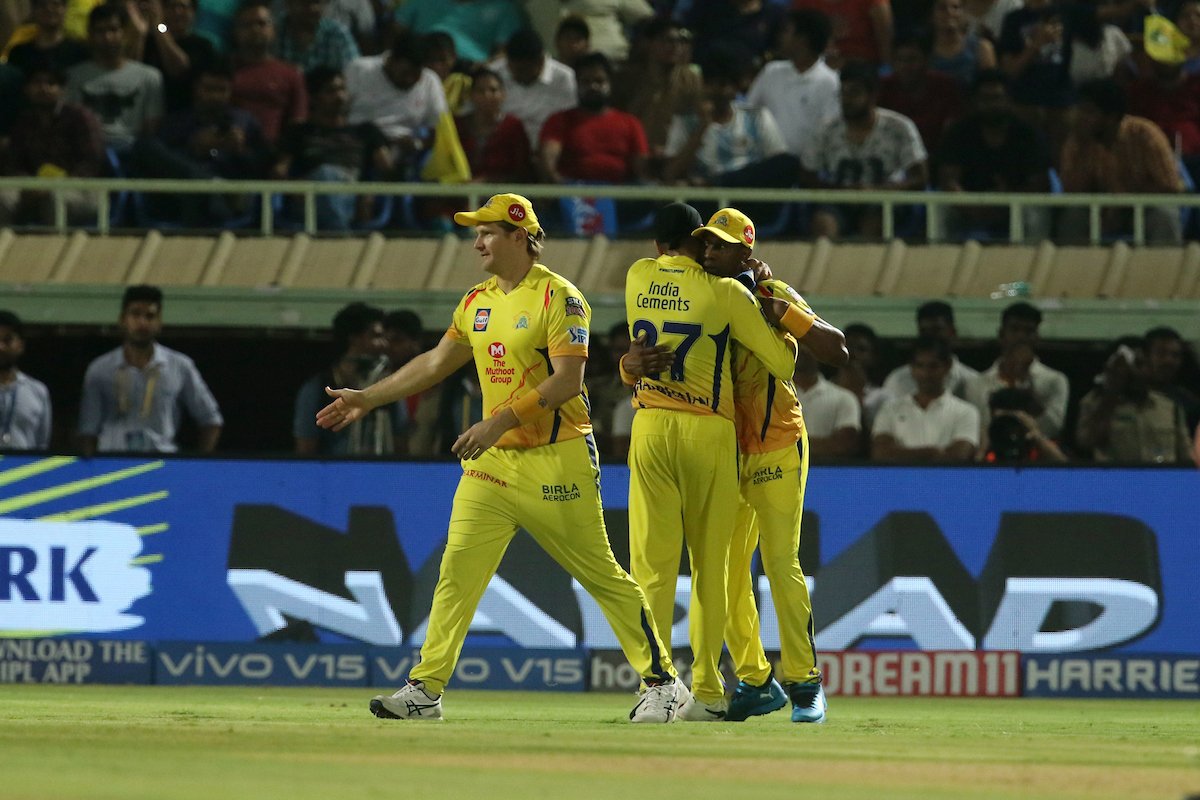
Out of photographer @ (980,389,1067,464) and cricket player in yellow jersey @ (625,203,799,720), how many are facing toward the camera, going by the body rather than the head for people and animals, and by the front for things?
1

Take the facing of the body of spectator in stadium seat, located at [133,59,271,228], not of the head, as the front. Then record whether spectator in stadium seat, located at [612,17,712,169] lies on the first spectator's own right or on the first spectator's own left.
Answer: on the first spectator's own left

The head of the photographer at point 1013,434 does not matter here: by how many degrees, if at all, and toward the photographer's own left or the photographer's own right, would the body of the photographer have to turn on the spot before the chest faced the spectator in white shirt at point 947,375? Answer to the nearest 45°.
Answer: approximately 135° to the photographer's own right

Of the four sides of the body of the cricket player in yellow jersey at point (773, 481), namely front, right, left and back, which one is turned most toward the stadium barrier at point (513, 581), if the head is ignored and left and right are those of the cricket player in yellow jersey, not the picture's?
right

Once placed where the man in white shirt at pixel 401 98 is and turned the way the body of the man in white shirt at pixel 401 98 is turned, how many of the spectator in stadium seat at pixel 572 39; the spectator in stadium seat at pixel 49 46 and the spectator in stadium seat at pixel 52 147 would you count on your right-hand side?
2

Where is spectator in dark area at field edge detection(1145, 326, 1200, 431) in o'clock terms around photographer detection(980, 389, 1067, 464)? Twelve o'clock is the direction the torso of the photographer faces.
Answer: The spectator in dark area at field edge is roughly at 8 o'clock from the photographer.

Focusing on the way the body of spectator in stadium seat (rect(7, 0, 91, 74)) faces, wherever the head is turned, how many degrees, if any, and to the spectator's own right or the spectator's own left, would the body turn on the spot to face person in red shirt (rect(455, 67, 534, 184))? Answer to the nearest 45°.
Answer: approximately 90° to the spectator's own left

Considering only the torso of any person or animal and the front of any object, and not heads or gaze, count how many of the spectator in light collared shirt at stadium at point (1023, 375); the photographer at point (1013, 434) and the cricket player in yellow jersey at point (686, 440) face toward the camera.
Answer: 2

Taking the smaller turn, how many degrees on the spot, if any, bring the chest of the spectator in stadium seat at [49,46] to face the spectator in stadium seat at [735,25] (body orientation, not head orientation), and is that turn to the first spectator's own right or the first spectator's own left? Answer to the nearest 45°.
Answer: approximately 90° to the first spectator's own left

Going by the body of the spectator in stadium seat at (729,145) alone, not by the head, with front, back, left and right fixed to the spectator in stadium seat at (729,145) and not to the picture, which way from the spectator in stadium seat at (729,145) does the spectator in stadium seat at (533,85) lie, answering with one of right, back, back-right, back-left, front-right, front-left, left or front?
right

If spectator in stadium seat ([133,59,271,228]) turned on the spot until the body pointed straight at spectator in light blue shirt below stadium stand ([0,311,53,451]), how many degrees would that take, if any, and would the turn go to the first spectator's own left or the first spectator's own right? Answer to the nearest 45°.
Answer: approximately 45° to the first spectator's own right

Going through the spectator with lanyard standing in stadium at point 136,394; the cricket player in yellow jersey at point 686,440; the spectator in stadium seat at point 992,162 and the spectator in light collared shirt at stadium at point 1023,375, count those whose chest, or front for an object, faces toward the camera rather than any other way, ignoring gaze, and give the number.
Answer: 3

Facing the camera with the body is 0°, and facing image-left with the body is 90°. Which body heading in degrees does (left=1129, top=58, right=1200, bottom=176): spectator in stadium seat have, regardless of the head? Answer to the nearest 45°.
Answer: approximately 0°
